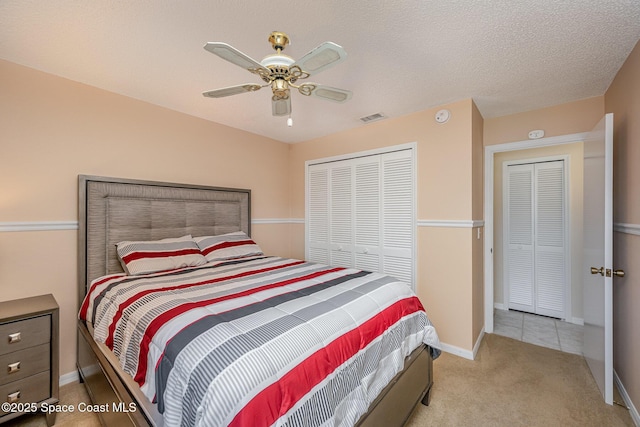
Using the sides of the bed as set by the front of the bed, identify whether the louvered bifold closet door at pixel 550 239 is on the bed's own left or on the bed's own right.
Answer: on the bed's own left

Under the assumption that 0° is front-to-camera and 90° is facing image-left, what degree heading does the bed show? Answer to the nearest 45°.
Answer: approximately 315°

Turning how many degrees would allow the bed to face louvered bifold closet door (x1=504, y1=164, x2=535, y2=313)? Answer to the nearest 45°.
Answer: approximately 45° to its left

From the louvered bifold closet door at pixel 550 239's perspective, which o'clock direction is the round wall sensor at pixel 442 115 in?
The round wall sensor is roughly at 1 o'clock from the louvered bifold closet door.

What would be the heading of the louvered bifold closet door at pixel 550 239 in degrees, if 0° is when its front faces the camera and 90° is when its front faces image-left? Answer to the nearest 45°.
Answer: approximately 0°
